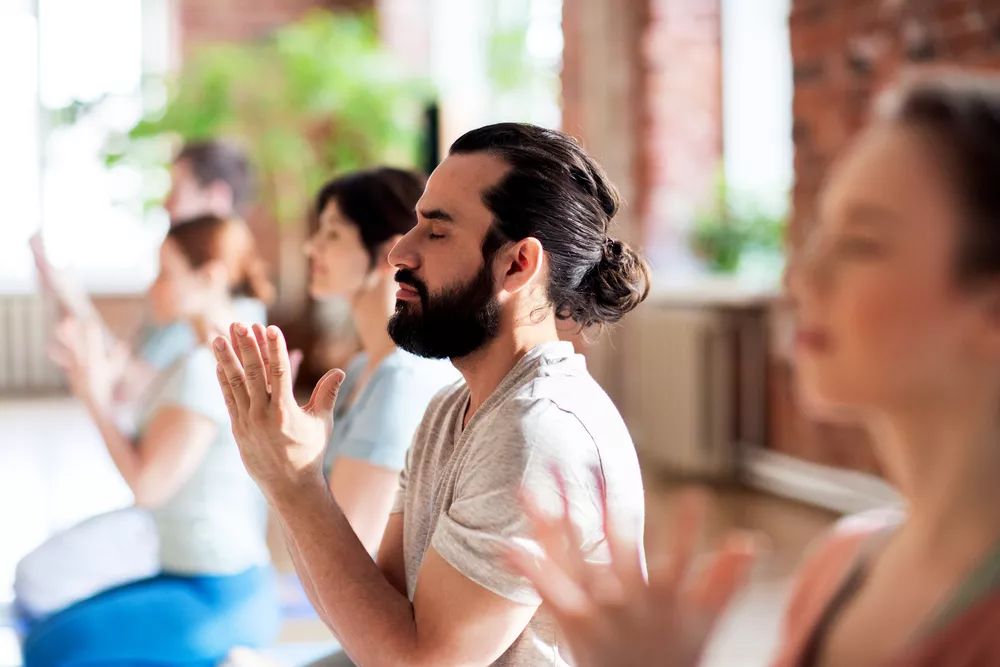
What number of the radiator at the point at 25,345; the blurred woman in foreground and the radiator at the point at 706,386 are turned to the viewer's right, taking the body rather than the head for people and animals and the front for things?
0

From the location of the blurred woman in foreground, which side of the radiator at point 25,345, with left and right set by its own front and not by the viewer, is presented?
front

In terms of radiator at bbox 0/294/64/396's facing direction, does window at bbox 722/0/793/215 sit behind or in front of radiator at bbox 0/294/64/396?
in front

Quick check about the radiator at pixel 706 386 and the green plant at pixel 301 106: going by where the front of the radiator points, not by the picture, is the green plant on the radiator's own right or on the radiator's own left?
on the radiator's own right

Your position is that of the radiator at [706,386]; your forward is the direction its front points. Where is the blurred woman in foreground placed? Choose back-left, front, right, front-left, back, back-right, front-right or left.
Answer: front-left

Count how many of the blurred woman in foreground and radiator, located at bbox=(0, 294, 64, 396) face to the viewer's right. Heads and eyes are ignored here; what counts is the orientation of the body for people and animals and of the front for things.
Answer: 0

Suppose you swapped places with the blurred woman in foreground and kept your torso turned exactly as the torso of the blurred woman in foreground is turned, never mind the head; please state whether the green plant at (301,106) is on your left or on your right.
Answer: on your right

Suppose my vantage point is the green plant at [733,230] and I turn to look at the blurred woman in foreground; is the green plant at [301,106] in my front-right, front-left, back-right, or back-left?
back-right

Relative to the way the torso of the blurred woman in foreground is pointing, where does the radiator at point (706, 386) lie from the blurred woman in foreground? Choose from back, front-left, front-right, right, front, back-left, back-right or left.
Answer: back-right

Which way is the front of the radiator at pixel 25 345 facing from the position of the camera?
facing the viewer
